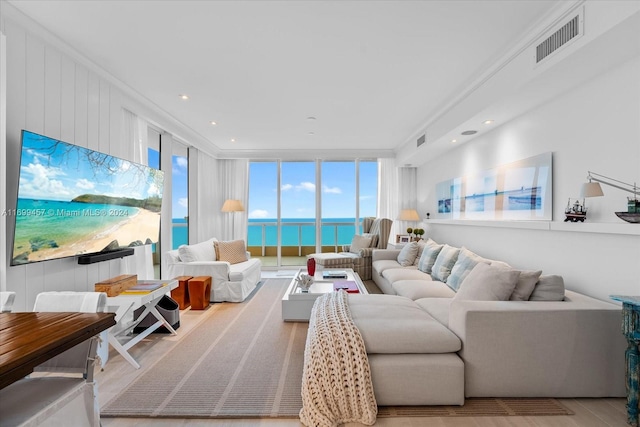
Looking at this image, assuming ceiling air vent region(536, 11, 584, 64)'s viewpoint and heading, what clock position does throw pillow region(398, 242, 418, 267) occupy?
The throw pillow is roughly at 3 o'clock from the ceiling air vent.

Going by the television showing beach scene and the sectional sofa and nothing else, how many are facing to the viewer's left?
1

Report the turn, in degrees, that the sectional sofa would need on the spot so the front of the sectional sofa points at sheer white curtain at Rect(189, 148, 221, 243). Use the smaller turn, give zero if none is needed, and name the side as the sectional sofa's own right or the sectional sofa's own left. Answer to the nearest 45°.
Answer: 0° — it already faces it

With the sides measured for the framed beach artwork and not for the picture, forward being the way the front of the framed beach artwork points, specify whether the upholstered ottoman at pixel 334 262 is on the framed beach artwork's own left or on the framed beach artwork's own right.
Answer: on the framed beach artwork's own right

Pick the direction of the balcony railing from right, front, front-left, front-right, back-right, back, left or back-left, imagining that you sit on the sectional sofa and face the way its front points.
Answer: front-right

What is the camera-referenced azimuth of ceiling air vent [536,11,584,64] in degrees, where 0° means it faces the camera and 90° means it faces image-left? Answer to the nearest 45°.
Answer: approximately 45°

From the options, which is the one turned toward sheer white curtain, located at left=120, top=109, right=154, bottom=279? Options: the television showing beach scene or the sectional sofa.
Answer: the sectional sofa

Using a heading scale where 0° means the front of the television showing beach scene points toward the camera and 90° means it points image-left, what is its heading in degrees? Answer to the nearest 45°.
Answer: approximately 315°

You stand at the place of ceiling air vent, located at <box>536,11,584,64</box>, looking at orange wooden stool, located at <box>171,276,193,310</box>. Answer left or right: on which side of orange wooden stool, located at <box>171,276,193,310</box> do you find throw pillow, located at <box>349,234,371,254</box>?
right

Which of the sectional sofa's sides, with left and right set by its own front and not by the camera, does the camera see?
left

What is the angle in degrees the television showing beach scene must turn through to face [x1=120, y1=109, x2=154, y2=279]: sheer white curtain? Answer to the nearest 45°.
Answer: approximately 90° to its left

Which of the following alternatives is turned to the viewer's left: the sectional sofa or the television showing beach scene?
the sectional sofa

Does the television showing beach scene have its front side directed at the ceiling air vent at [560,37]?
yes

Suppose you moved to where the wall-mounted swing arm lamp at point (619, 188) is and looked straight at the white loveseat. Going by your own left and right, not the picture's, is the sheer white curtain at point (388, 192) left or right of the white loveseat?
right

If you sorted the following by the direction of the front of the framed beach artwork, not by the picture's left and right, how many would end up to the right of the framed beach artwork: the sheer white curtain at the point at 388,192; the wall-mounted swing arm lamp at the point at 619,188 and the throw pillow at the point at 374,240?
2
